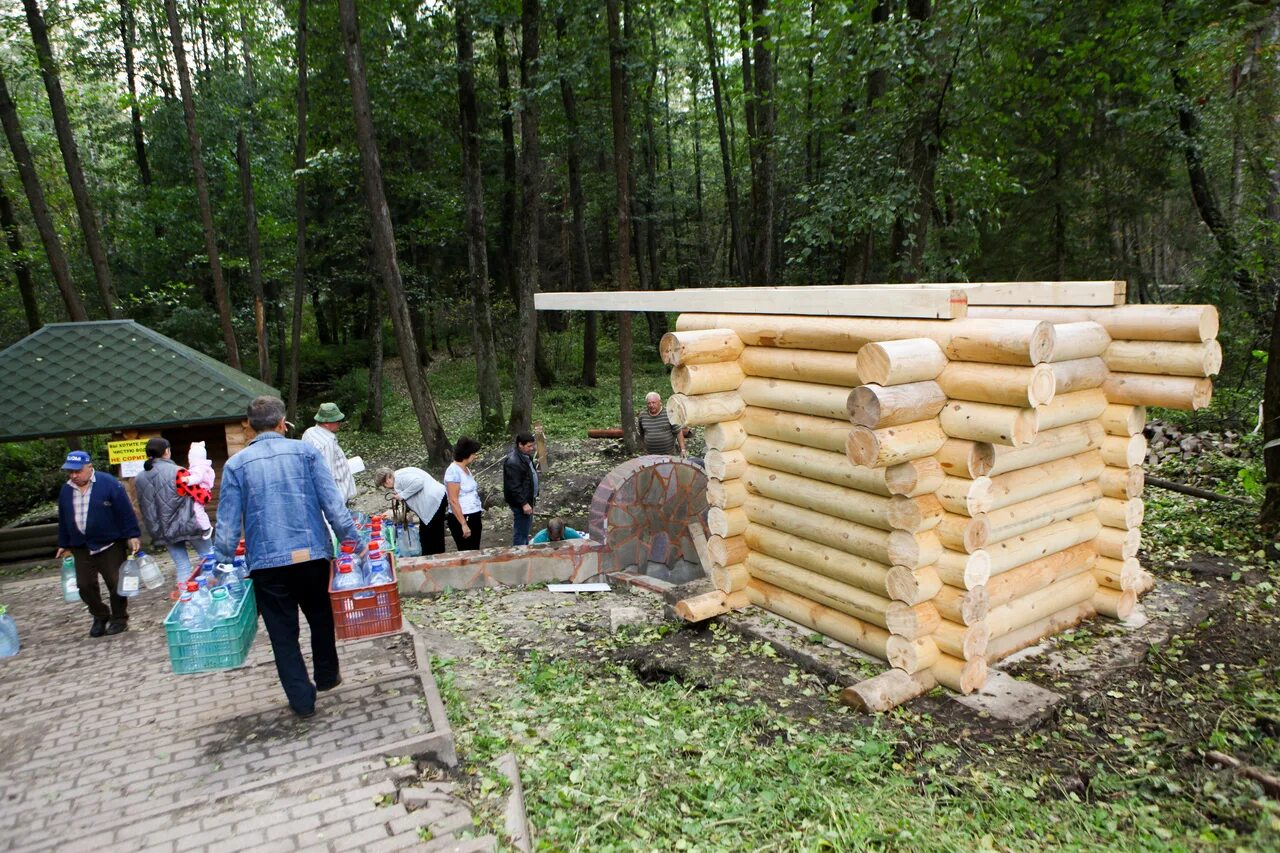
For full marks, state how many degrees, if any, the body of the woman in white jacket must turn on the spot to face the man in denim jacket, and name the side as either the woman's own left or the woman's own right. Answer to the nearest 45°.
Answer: approximately 90° to the woman's own left

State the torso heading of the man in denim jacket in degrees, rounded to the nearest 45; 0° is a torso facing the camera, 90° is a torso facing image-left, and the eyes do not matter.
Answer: approximately 180°

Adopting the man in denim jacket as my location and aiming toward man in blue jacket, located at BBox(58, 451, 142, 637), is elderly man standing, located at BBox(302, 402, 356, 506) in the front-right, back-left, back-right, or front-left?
front-right

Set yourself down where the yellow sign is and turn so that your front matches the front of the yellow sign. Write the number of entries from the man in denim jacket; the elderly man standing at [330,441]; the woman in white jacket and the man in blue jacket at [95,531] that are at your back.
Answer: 0

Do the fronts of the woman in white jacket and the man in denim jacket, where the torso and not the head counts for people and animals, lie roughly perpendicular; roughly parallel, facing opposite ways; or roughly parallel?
roughly perpendicular

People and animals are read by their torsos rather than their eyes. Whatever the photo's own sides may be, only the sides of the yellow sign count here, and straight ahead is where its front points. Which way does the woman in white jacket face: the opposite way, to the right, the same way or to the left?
to the right

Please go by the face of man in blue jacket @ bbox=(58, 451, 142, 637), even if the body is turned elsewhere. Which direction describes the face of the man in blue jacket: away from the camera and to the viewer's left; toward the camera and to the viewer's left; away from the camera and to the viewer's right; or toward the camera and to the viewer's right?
toward the camera and to the viewer's left

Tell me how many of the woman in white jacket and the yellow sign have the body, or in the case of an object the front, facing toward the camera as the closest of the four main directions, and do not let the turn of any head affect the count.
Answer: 1

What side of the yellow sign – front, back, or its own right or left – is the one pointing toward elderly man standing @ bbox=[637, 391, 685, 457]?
left

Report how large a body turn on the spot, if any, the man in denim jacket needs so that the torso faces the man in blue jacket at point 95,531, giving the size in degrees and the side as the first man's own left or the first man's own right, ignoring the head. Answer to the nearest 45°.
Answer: approximately 45° to the first man's own left

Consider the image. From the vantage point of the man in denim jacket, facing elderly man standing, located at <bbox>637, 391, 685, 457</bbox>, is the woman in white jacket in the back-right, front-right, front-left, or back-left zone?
front-left

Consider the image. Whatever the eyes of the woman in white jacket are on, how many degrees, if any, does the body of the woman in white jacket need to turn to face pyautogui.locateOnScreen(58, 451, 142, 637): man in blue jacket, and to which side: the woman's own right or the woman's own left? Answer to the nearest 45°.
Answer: approximately 45° to the woman's own left

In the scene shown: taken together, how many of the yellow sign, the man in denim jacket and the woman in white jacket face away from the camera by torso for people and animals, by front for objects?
1

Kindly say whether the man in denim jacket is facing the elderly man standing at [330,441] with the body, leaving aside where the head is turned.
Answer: yes

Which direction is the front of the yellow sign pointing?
toward the camera

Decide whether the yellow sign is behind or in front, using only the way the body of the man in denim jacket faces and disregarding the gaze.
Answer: in front

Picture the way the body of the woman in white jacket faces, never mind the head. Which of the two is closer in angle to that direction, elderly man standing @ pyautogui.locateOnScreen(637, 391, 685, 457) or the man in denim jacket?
the man in denim jacket

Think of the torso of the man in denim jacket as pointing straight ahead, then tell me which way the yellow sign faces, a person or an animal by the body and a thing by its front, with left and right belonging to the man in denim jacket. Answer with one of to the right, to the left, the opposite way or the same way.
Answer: the opposite way
